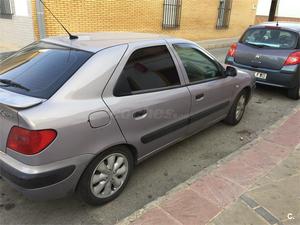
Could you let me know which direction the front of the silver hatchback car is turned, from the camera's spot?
facing away from the viewer and to the right of the viewer

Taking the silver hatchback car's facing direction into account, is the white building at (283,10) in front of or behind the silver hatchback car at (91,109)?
in front

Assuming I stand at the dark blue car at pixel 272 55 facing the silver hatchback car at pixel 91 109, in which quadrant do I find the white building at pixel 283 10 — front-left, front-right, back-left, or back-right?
back-right

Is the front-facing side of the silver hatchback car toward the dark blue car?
yes
